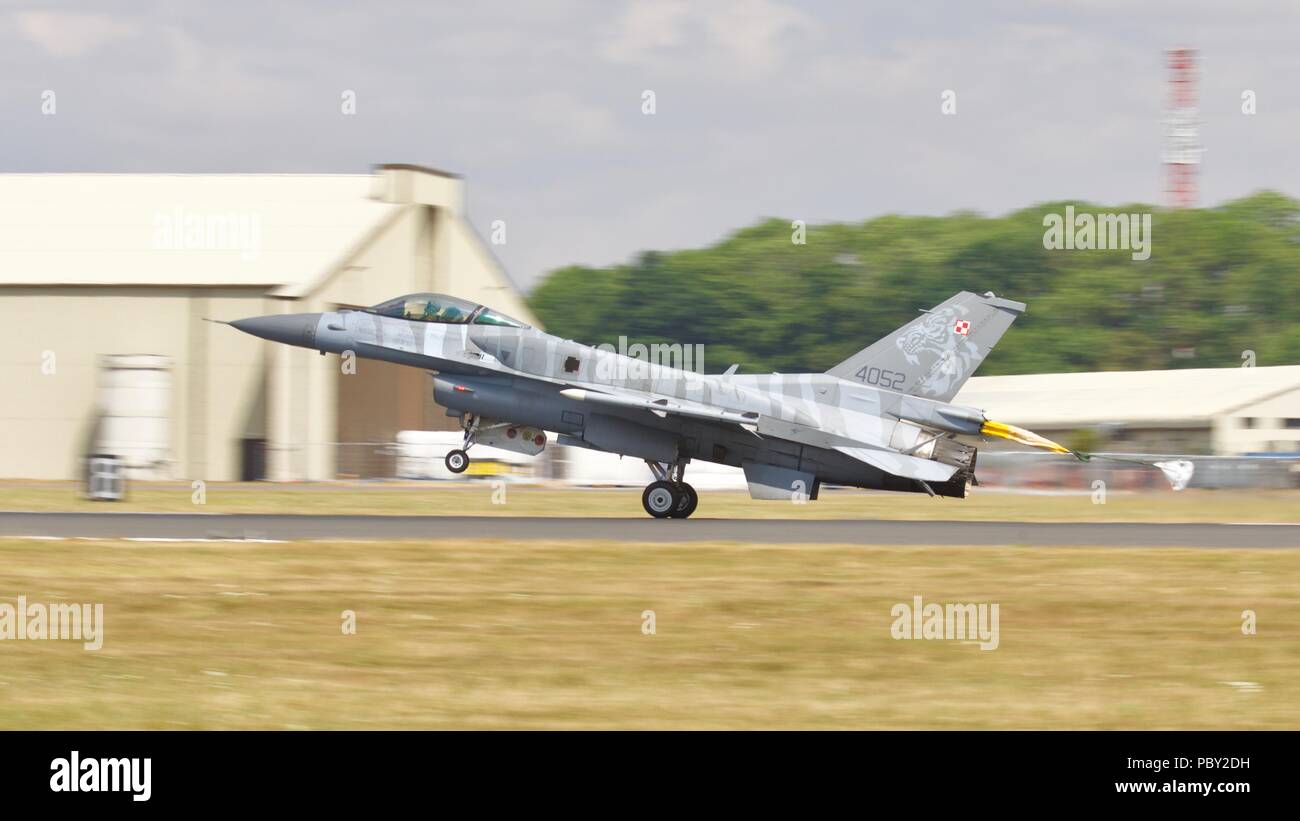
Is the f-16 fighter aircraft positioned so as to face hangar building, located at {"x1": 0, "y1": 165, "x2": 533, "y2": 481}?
no

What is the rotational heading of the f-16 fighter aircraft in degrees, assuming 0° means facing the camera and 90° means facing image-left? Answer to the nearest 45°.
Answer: approximately 90°
